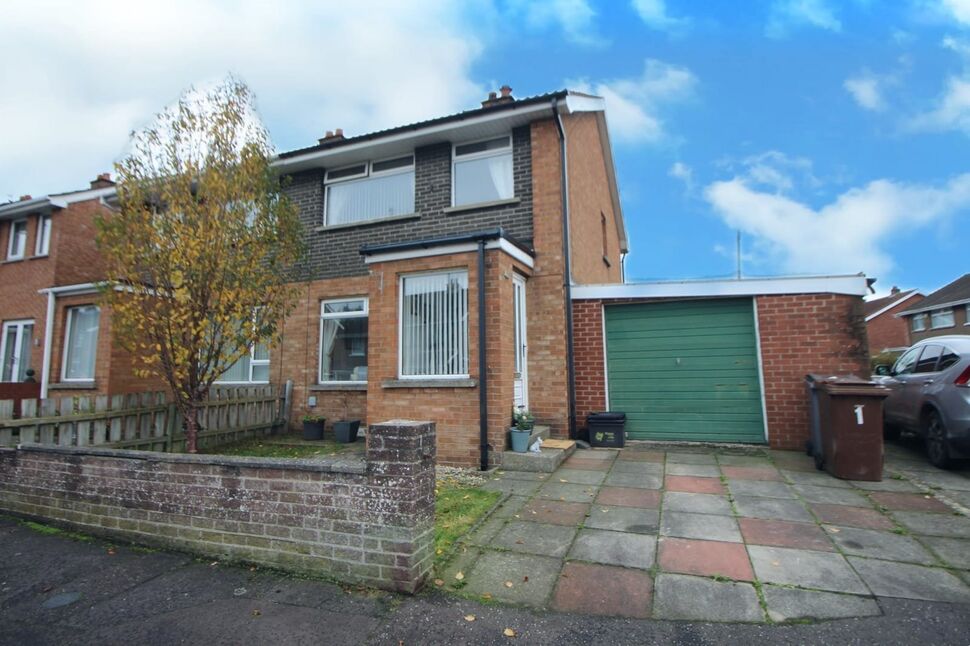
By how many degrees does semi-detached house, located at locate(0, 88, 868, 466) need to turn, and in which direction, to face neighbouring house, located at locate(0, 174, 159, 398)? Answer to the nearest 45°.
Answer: approximately 90° to its right

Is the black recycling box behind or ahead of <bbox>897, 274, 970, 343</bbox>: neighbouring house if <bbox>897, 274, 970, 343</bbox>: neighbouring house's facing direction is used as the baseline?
ahead

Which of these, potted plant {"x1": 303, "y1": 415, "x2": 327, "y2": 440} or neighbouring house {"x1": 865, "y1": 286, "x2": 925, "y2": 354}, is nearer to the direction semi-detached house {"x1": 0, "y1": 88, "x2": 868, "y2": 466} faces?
the potted plant

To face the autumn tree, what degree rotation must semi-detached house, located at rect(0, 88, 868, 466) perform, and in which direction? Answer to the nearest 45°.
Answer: approximately 45° to its right

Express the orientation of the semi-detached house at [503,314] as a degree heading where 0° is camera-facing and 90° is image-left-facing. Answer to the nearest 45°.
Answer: approximately 45°

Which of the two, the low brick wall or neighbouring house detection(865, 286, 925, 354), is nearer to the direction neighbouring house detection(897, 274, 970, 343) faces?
the low brick wall

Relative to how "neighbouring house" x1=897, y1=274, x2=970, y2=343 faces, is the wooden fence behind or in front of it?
in front

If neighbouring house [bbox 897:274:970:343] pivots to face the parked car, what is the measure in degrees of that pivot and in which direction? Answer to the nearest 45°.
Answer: approximately 45° to its left

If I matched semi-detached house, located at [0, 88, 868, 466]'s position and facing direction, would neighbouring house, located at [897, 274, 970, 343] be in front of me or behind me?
behind

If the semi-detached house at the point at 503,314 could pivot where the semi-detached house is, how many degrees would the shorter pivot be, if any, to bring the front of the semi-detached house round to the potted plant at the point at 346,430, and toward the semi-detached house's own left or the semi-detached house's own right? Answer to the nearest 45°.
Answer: approximately 45° to the semi-detached house's own right
